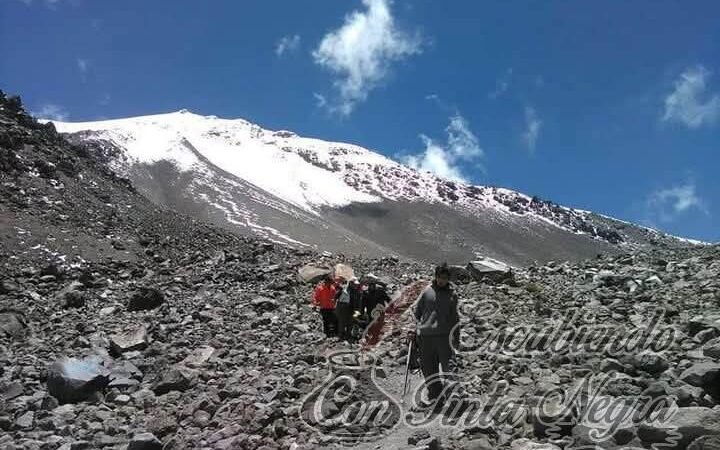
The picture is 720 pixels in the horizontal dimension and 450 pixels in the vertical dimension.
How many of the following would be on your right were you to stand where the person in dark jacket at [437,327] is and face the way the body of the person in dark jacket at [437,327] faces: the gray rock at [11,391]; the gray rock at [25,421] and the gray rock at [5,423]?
3

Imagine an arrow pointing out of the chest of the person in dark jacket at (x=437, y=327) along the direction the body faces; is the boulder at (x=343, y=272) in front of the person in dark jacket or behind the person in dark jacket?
behind

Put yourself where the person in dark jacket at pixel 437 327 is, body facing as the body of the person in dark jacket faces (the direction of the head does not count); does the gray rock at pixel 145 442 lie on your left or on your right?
on your right

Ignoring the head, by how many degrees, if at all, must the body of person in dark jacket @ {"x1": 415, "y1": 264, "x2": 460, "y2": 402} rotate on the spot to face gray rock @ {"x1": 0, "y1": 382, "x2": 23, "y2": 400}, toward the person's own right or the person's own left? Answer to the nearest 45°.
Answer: approximately 90° to the person's own right

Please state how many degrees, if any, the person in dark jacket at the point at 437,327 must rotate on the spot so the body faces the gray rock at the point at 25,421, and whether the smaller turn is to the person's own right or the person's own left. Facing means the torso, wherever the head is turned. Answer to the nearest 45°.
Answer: approximately 90° to the person's own right

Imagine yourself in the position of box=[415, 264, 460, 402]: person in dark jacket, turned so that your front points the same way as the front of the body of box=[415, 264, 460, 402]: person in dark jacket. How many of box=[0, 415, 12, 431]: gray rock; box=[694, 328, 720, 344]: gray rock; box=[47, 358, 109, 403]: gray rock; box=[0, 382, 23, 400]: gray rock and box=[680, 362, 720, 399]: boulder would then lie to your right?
3

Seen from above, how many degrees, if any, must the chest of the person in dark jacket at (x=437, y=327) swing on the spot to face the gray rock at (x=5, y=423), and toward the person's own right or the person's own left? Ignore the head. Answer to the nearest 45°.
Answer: approximately 90° to the person's own right

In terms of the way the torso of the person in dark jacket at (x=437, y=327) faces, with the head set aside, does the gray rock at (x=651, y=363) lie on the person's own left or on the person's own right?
on the person's own left

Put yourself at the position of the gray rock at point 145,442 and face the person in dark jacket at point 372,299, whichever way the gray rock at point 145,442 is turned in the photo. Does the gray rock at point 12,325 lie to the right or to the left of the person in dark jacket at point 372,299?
left

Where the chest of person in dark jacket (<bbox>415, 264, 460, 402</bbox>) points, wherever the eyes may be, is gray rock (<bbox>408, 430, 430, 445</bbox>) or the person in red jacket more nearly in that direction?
the gray rock

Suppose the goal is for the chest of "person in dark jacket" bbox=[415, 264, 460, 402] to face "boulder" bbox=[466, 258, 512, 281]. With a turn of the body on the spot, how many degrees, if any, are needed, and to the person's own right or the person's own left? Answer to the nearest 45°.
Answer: approximately 180°

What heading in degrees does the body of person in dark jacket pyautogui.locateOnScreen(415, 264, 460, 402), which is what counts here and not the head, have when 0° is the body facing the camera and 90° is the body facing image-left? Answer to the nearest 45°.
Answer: approximately 0°
